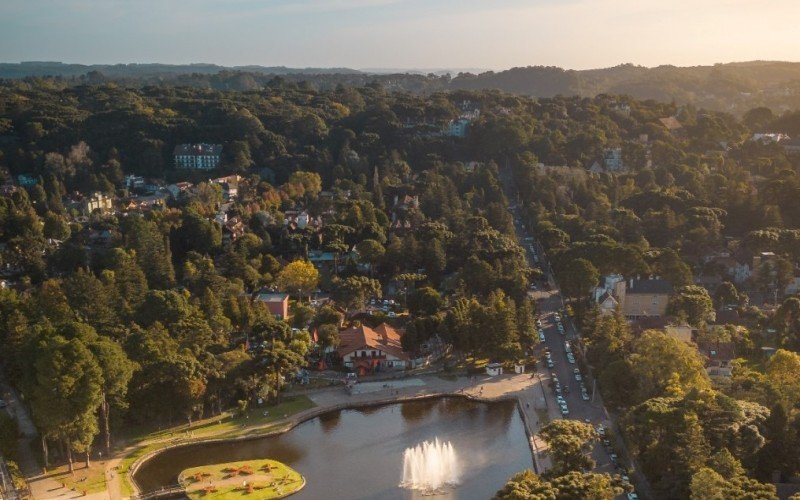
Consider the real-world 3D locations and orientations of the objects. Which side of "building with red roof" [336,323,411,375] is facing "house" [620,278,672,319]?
left

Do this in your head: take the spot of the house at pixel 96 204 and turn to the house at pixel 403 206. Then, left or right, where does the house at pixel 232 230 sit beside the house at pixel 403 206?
right

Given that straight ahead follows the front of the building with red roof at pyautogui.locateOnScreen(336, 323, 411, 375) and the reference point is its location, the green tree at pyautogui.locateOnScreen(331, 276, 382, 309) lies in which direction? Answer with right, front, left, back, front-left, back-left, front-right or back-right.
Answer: back

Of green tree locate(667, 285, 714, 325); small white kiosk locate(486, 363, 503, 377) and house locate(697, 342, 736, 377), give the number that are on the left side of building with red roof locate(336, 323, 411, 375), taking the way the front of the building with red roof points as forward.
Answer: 3

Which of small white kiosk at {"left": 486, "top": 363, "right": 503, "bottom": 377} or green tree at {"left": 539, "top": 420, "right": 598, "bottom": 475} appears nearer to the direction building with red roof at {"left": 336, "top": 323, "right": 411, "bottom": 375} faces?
the green tree

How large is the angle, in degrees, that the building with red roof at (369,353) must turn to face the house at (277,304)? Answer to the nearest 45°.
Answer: approximately 135° to its right

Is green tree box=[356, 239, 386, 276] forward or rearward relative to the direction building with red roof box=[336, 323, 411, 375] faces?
rearward

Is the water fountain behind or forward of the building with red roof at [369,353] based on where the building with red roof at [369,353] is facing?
forward

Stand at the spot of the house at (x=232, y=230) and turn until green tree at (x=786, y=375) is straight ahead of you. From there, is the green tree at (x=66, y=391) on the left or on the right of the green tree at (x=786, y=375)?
right

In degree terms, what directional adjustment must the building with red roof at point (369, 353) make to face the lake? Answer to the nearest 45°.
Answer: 0° — it already faces it

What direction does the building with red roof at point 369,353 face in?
toward the camera

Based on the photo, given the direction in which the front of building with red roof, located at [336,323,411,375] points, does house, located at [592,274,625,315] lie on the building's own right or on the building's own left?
on the building's own left

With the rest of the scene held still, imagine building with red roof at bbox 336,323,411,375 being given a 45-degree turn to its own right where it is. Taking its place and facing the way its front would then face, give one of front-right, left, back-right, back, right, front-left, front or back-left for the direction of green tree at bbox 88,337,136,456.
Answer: front

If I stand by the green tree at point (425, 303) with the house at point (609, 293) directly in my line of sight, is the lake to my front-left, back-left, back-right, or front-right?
back-right

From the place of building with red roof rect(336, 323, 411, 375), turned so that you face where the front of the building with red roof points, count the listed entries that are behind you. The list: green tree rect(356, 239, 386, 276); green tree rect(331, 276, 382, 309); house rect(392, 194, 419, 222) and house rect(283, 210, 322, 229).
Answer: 4

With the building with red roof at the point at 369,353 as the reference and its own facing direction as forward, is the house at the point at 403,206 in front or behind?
behind
